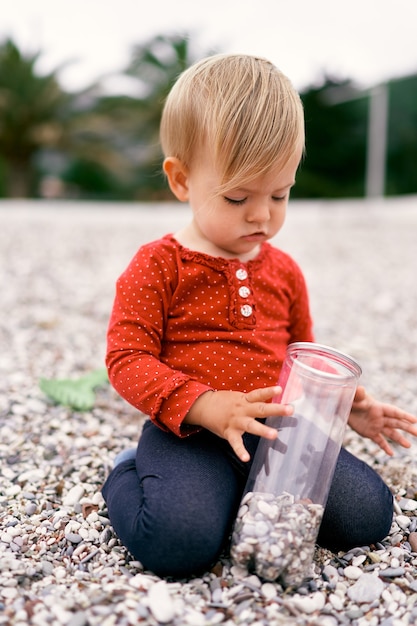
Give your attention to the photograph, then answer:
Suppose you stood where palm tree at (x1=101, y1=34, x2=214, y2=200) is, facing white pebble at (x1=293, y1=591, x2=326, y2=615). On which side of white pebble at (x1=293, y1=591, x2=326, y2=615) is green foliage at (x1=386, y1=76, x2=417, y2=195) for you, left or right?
left

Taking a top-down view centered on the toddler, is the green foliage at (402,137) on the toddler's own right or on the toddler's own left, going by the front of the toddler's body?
on the toddler's own left

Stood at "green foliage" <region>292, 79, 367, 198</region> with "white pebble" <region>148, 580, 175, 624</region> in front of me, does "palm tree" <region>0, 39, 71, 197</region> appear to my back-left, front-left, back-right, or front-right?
front-right

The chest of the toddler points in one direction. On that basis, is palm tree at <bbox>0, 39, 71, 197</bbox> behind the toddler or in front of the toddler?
behind

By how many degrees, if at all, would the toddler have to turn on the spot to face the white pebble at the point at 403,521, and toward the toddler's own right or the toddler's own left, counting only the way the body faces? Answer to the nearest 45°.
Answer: approximately 45° to the toddler's own left

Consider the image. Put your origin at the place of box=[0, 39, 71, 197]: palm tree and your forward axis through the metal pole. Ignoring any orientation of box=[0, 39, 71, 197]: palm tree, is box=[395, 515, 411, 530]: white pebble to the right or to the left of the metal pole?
right

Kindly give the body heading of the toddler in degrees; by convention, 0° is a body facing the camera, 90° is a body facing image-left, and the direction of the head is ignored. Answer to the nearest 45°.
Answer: approximately 315°

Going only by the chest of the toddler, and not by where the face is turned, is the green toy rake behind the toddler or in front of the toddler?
behind

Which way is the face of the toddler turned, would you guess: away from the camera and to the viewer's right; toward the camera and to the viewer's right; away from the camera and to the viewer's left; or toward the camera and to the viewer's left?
toward the camera and to the viewer's right

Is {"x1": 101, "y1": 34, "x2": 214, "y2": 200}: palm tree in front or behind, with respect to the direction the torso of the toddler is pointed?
behind
